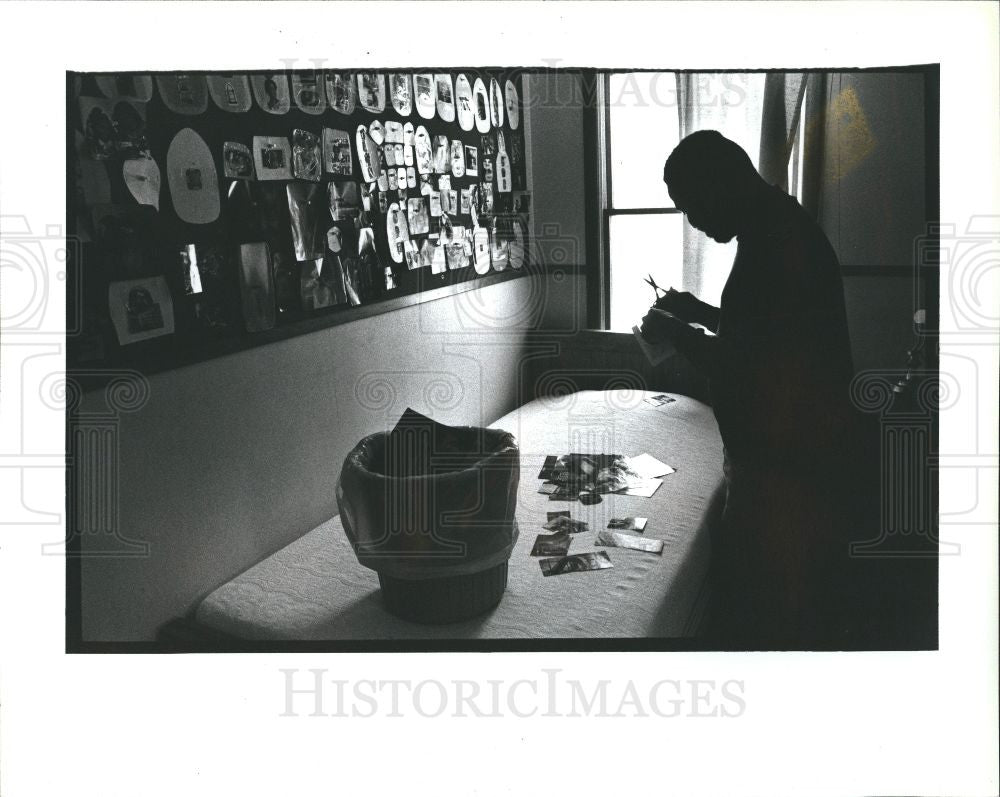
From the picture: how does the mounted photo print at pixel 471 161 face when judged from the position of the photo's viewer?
facing the viewer and to the right of the viewer

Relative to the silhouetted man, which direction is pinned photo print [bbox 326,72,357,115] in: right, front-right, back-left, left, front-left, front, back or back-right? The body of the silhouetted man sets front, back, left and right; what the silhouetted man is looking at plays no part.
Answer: front

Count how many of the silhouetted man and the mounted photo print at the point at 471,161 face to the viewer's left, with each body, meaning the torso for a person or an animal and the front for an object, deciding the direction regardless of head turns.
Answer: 1

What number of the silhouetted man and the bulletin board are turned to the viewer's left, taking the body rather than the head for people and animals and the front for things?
1

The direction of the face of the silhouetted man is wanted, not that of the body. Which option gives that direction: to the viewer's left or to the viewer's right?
to the viewer's left

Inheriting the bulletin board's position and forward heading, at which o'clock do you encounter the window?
The window is roughly at 11 o'clock from the bulletin board.

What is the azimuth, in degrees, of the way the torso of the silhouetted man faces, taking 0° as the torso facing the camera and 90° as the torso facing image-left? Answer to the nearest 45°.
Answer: approximately 90°

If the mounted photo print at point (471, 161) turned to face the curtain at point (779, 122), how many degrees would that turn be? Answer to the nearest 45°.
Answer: approximately 45° to its left

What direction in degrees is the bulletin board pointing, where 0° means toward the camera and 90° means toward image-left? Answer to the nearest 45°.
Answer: approximately 315°

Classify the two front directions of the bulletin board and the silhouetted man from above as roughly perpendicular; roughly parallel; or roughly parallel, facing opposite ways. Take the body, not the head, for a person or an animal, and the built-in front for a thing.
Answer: roughly parallel, facing opposite ways
